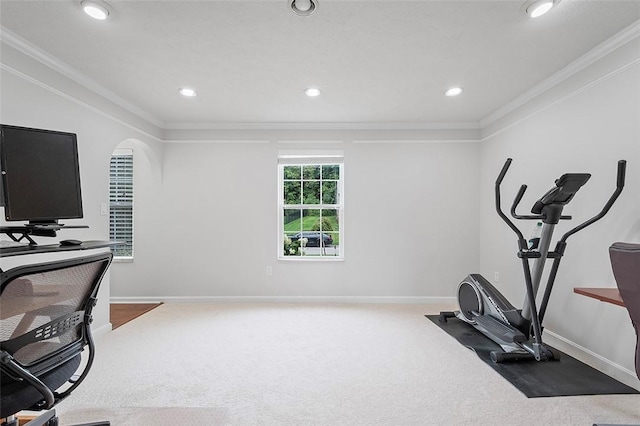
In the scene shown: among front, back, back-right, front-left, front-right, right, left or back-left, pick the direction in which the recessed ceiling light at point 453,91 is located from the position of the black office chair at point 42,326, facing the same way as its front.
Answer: back-right

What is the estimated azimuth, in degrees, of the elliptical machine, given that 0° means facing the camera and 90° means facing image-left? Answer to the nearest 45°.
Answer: approximately 315°

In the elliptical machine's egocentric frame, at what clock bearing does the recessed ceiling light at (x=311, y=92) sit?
The recessed ceiling light is roughly at 4 o'clock from the elliptical machine.

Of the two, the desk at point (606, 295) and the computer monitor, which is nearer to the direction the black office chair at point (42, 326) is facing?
the computer monitor

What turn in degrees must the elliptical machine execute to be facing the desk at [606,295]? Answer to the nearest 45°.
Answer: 0° — it already faces it

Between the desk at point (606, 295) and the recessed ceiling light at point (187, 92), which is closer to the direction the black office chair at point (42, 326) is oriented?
the recessed ceiling light

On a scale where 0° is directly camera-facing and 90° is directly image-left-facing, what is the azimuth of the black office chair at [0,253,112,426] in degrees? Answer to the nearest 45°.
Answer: approximately 135°

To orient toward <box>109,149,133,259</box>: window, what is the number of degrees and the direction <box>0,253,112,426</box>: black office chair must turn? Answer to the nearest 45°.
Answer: approximately 45° to its right
